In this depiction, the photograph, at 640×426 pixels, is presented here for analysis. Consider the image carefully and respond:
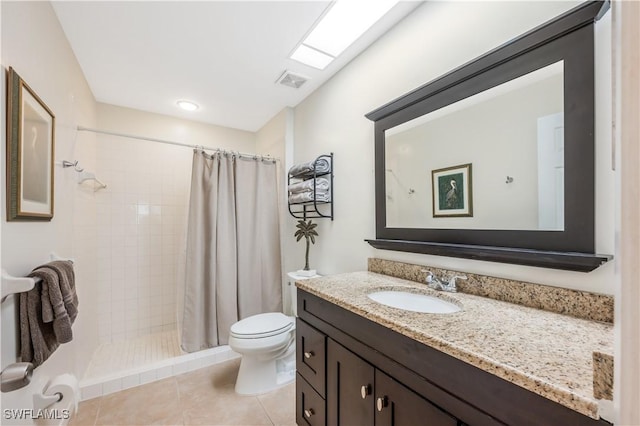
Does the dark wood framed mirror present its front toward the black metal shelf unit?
no

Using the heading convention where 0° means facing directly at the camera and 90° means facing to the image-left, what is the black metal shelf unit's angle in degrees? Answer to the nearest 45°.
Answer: approximately 45°

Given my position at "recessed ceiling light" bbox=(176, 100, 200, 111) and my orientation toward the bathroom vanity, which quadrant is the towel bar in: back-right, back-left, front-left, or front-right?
front-right

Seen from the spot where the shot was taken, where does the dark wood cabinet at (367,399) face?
facing the viewer and to the left of the viewer

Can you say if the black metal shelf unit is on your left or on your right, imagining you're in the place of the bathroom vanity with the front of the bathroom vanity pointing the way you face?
on your right

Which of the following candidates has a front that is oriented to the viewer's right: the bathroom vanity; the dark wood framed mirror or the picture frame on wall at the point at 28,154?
the picture frame on wall

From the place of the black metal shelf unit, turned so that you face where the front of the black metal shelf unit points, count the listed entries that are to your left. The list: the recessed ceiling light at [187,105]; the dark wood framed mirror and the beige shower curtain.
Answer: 1

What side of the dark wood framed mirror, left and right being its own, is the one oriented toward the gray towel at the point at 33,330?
front

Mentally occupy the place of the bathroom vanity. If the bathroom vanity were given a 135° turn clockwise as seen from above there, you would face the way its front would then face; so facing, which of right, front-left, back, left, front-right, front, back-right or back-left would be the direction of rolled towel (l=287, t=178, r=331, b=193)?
front-left

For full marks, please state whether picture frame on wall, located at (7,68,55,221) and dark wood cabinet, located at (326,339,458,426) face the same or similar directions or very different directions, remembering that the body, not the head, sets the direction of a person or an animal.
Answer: very different directions

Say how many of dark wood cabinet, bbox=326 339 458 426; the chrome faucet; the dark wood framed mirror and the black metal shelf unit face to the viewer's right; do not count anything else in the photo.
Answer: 0

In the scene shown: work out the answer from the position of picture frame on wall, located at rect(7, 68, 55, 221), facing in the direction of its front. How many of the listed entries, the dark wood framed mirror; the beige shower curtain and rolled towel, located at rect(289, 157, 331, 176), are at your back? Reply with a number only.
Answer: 0

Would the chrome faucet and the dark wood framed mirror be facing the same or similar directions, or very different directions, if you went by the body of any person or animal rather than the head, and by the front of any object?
same or similar directions

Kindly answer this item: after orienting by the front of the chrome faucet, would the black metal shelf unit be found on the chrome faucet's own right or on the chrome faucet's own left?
on the chrome faucet's own right

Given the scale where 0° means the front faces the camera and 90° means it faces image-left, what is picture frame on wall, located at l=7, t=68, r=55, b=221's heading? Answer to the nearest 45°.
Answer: approximately 270°
